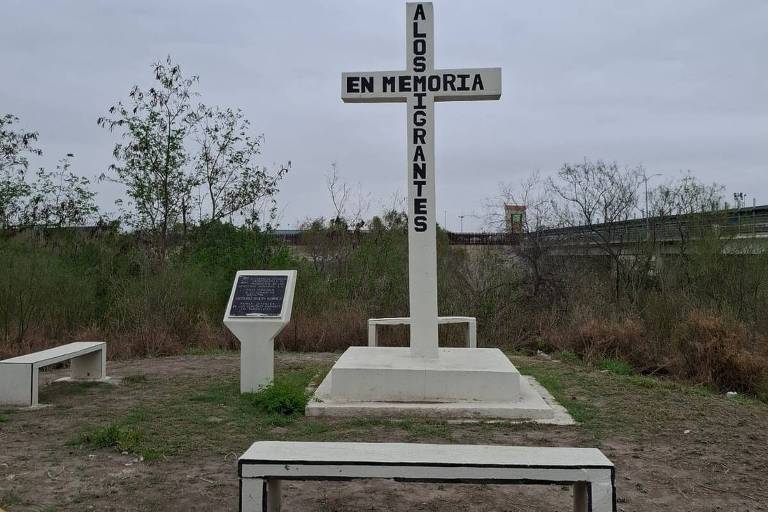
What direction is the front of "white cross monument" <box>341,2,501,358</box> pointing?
toward the camera

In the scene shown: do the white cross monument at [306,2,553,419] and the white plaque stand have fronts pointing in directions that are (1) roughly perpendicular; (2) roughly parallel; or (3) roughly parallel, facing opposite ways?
roughly parallel

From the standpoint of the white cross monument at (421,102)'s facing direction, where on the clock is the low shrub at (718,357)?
The low shrub is roughly at 8 o'clock from the white cross monument.

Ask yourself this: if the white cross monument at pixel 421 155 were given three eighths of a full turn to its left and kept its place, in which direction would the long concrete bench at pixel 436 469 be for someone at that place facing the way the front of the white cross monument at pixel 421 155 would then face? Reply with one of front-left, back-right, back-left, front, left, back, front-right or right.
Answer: back-right

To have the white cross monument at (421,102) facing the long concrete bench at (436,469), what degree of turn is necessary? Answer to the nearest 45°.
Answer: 0° — it already faces it

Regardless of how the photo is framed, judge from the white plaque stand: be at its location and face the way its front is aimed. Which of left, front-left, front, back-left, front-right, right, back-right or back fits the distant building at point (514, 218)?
back-left

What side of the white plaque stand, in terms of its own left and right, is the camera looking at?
front

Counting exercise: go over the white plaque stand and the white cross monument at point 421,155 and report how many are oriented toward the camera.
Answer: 2

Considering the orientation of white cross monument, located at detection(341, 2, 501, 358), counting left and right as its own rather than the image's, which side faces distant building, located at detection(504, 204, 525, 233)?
back

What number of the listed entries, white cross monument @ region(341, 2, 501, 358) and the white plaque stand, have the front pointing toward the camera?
2

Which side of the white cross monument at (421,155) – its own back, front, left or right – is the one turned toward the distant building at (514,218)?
back
